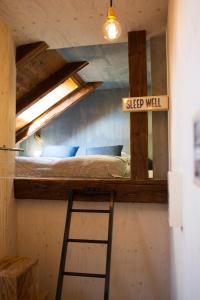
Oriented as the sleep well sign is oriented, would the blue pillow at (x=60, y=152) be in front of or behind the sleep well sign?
behind

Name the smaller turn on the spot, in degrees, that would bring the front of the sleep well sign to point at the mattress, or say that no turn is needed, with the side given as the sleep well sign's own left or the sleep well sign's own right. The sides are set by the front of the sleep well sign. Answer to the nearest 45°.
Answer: approximately 135° to the sleep well sign's own right

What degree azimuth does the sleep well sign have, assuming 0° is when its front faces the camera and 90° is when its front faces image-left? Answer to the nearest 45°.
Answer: approximately 0°

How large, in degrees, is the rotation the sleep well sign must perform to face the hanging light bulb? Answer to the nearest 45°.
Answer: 0° — it already faces it

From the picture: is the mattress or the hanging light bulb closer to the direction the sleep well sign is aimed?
the hanging light bulb

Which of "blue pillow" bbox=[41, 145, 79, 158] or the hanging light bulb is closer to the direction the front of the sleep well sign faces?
the hanging light bulb
